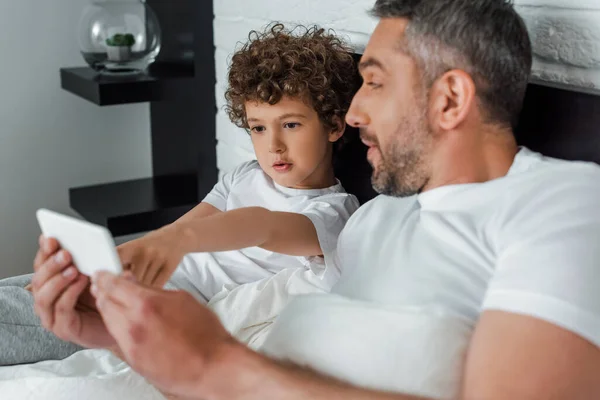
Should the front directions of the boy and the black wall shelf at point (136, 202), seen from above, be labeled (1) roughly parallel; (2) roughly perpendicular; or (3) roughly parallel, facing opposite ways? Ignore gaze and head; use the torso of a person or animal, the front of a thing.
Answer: roughly parallel

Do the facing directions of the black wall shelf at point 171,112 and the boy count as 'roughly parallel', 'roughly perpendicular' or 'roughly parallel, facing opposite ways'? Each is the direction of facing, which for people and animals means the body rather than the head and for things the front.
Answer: roughly parallel

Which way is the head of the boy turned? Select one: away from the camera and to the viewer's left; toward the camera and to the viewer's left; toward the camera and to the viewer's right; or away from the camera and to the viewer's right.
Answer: toward the camera and to the viewer's left

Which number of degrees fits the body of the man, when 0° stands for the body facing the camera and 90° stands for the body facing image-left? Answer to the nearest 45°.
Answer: approximately 45°

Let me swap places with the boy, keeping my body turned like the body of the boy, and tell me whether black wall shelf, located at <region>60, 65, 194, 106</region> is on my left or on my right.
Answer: on my right

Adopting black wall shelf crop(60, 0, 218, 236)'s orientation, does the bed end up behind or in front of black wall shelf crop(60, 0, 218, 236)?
in front

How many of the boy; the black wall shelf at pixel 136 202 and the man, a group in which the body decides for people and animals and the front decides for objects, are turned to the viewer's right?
0

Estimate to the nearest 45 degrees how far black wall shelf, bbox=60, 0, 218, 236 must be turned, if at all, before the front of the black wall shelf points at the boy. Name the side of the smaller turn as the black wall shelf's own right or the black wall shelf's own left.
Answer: approximately 45° to the black wall shelf's own left

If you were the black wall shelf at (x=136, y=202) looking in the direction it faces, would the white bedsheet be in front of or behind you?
in front

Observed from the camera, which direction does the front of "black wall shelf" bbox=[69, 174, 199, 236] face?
facing the viewer and to the left of the viewer

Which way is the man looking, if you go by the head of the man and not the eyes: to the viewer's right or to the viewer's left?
to the viewer's left
